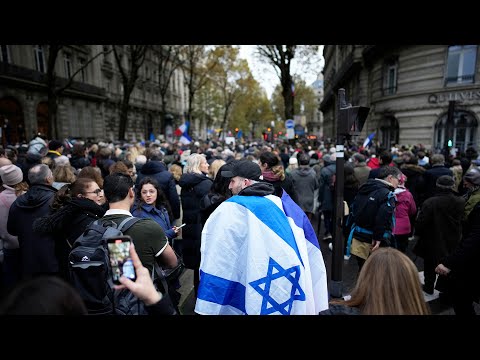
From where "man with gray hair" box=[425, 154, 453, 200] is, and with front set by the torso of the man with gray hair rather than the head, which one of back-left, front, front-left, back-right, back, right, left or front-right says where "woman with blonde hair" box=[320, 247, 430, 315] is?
back

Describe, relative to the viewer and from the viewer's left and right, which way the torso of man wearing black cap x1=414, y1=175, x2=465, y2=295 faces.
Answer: facing away from the viewer

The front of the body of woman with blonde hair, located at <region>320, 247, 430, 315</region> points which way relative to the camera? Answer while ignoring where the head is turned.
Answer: away from the camera

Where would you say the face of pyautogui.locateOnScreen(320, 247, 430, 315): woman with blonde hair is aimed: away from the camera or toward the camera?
away from the camera

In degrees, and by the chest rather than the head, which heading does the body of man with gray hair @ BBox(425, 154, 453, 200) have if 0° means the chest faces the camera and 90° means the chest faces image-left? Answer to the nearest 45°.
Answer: approximately 180°

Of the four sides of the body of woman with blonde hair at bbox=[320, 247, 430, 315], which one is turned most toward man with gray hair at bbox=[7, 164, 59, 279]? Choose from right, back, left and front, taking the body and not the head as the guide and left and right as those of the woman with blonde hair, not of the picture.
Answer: left
